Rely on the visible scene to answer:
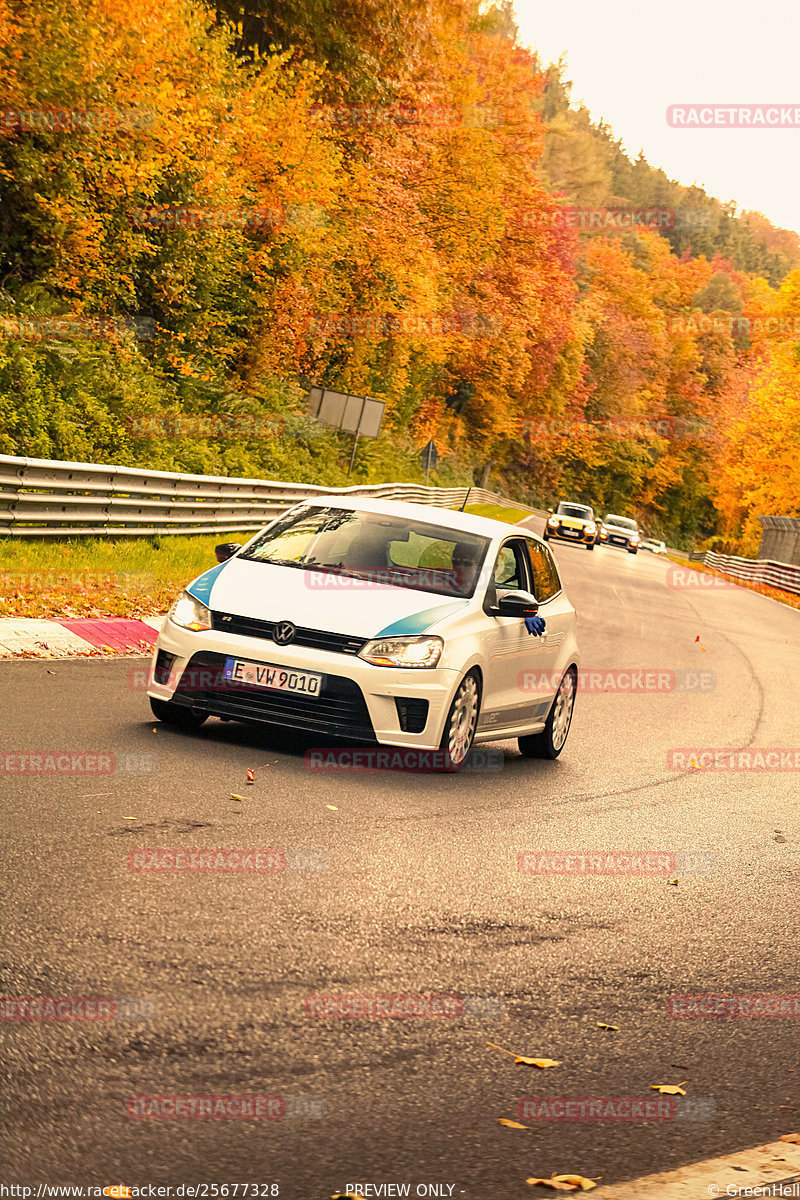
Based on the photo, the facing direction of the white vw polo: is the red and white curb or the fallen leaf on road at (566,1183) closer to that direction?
the fallen leaf on road

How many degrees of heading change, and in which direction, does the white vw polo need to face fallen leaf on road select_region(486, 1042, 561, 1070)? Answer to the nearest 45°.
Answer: approximately 45° to its left

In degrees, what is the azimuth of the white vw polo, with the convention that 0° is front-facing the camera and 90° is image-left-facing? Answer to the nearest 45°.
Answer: approximately 45°

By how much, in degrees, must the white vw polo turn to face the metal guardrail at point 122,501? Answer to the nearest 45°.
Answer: approximately 135° to its right

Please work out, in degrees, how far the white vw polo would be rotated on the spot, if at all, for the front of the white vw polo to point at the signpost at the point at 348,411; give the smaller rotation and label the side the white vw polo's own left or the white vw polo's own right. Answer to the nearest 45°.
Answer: approximately 135° to the white vw polo's own right

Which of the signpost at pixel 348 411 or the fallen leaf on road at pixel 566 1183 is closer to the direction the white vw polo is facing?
the fallen leaf on road

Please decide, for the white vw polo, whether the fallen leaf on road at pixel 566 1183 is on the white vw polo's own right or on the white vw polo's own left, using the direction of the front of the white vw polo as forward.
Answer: on the white vw polo's own left
